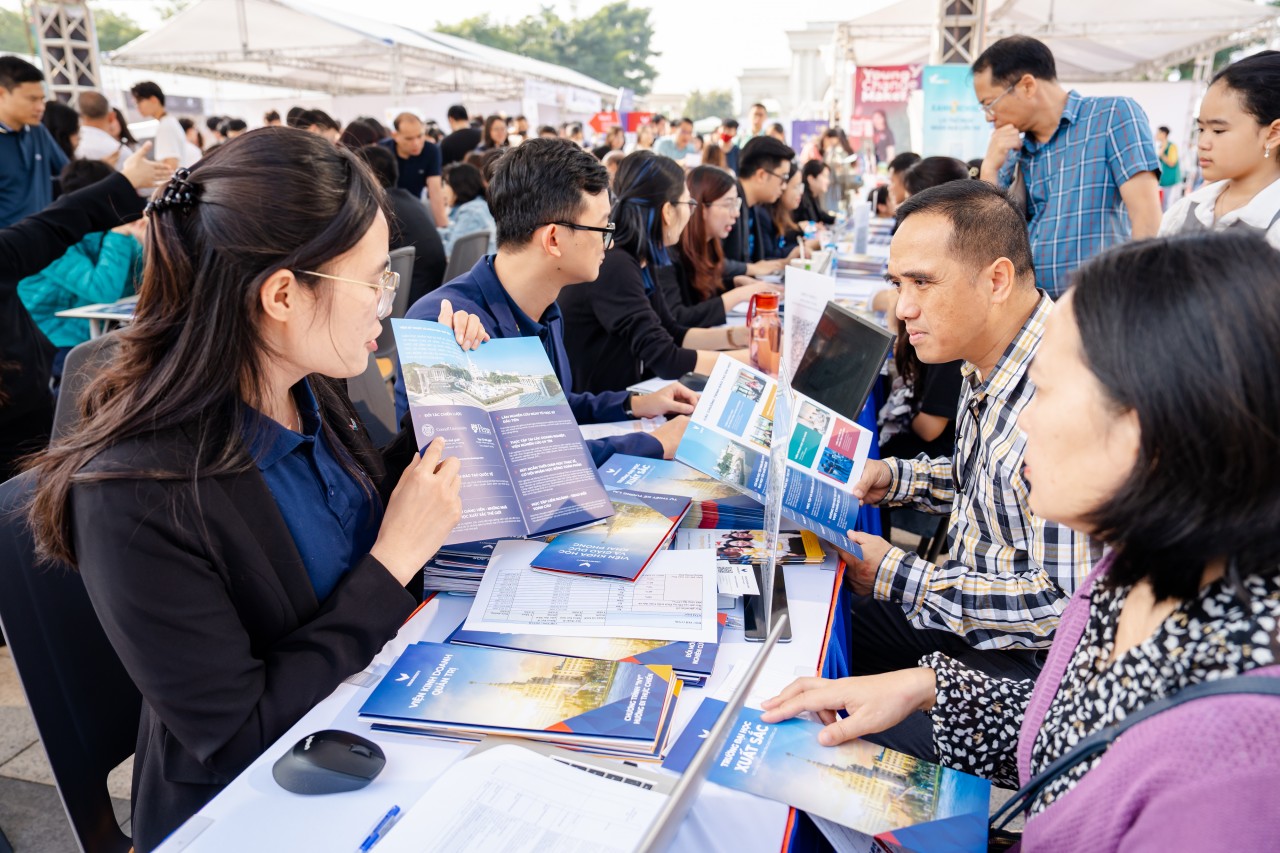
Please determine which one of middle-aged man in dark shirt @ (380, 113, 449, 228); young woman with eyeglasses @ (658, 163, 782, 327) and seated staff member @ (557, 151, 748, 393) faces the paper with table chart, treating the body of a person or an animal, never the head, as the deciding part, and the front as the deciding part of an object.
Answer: the middle-aged man in dark shirt

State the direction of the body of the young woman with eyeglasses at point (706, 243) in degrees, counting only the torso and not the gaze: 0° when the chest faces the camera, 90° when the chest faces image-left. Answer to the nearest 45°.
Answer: approximately 270°

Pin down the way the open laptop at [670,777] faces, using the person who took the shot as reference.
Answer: facing to the left of the viewer

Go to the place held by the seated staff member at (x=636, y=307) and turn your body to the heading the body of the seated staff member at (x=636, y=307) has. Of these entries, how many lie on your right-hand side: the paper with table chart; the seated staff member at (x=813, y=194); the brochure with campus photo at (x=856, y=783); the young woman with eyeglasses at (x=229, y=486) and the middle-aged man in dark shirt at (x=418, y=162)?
3

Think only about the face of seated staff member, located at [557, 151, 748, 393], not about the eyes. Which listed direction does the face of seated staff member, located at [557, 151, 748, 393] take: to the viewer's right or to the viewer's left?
to the viewer's right

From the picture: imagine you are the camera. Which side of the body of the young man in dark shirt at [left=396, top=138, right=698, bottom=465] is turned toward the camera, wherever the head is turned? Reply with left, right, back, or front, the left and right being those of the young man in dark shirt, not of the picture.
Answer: right

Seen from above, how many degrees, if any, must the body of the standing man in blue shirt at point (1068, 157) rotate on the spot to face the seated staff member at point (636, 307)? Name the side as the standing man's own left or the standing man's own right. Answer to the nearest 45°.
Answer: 0° — they already face them

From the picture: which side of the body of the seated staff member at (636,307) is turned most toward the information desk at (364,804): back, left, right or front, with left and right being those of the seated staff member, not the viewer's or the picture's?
right

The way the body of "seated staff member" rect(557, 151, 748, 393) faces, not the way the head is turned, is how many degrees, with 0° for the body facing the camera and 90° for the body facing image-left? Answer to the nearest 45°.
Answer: approximately 270°
